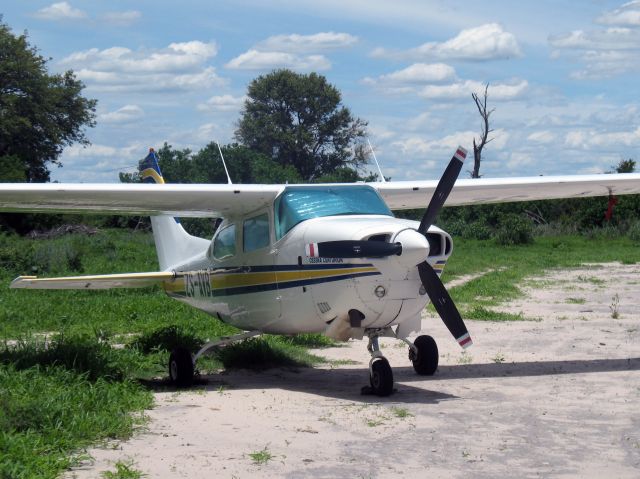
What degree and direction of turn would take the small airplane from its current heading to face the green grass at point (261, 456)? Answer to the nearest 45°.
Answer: approximately 45° to its right

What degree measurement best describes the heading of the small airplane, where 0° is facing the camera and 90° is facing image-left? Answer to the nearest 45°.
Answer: approximately 315°

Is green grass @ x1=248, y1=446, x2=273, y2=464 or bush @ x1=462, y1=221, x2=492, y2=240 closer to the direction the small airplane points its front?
the green grass

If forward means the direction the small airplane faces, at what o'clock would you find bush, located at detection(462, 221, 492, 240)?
The bush is roughly at 8 o'clock from the small airplane.

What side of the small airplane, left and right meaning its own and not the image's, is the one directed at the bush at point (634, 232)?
left

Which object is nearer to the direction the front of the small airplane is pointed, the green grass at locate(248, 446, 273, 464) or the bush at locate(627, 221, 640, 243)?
the green grass

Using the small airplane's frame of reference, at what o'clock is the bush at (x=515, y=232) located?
The bush is roughly at 8 o'clock from the small airplane.
